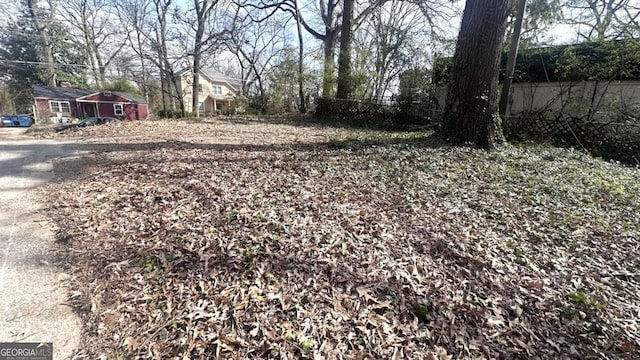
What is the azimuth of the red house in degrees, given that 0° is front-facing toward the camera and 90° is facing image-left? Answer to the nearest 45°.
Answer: approximately 0°

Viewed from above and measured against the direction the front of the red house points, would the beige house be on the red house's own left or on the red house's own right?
on the red house's own left

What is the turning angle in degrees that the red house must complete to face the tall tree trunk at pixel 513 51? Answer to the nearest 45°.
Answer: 0° — it already faces it

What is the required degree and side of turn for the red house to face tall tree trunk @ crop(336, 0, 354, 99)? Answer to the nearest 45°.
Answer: approximately 45° to its left

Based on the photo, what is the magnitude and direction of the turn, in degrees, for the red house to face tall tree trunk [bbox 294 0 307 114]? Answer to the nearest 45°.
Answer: approximately 45° to its left

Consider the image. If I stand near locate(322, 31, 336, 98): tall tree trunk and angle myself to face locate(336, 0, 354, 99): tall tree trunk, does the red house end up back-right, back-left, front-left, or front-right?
back-right

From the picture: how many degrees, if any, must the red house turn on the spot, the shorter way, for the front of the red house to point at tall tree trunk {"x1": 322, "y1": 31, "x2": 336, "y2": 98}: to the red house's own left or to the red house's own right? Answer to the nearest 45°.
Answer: approximately 45° to the red house's own left
